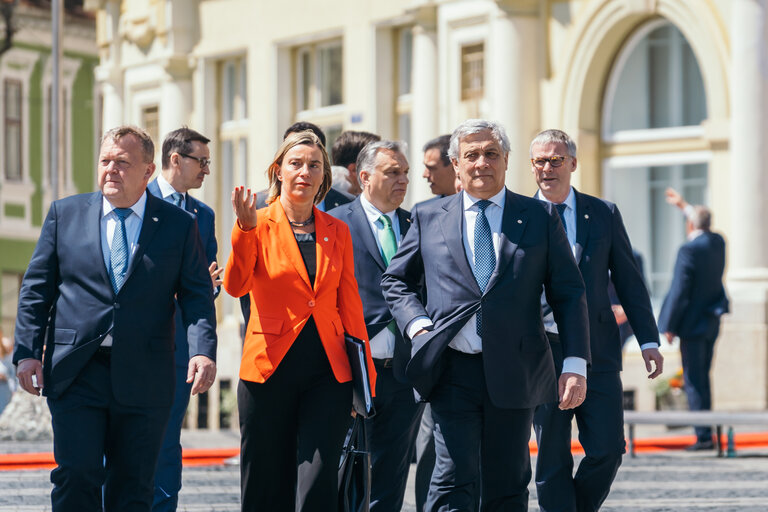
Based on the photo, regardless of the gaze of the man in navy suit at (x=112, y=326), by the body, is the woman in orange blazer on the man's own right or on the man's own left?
on the man's own left

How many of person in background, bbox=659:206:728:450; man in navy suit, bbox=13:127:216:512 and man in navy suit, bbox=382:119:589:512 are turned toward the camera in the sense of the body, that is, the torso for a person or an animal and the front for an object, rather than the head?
2

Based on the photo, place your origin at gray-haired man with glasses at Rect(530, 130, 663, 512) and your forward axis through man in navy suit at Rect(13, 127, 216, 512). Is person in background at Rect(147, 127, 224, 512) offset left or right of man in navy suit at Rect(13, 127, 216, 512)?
right

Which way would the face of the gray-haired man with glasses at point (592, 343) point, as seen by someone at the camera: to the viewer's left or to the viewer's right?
to the viewer's left

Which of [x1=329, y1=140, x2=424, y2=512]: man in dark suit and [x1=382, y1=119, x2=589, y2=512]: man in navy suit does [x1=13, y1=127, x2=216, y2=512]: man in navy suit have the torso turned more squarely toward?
the man in navy suit

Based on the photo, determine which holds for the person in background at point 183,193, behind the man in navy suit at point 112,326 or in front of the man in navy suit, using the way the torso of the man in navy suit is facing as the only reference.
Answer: behind

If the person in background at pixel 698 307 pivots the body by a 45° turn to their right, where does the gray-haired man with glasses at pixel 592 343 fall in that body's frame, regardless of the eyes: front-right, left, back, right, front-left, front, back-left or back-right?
back
